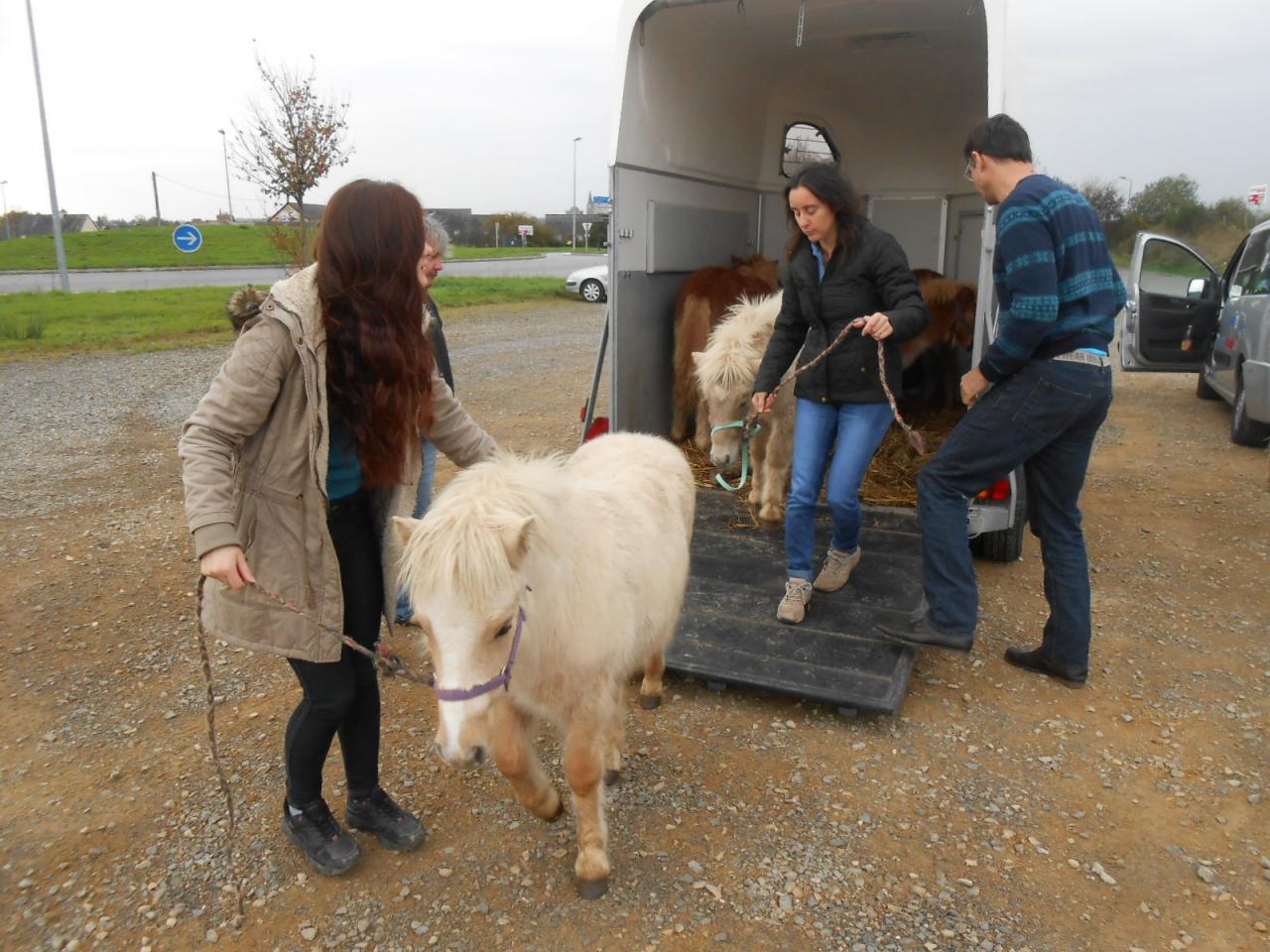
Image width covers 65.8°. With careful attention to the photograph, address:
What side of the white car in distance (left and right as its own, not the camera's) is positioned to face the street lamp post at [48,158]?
front

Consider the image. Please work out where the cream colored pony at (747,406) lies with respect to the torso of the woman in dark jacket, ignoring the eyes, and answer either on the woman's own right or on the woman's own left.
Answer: on the woman's own right

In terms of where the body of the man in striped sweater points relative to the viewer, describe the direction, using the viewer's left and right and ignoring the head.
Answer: facing away from the viewer and to the left of the viewer

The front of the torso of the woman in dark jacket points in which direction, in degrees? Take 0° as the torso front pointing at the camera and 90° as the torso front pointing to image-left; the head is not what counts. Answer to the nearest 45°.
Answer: approximately 45°

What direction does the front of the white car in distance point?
to the viewer's left

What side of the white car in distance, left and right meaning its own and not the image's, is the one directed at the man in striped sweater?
left

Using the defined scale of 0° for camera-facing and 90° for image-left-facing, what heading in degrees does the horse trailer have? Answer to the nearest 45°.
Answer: approximately 180°

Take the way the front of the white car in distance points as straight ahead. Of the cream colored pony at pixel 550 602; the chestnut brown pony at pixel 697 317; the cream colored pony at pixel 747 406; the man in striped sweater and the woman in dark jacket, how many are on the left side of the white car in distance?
5

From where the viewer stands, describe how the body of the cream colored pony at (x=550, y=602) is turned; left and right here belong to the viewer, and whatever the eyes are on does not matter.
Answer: facing the viewer and to the left of the viewer

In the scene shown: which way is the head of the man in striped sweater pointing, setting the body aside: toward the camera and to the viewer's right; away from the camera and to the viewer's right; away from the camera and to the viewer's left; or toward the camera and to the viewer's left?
away from the camera and to the viewer's left

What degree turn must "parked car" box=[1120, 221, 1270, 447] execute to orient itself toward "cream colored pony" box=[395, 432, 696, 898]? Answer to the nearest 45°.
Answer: approximately 135° to its left

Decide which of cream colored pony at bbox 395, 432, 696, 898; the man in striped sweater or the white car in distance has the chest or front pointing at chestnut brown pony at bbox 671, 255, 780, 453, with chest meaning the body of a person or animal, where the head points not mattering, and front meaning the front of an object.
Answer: the man in striped sweater

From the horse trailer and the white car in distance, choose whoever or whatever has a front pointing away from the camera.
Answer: the horse trailer
